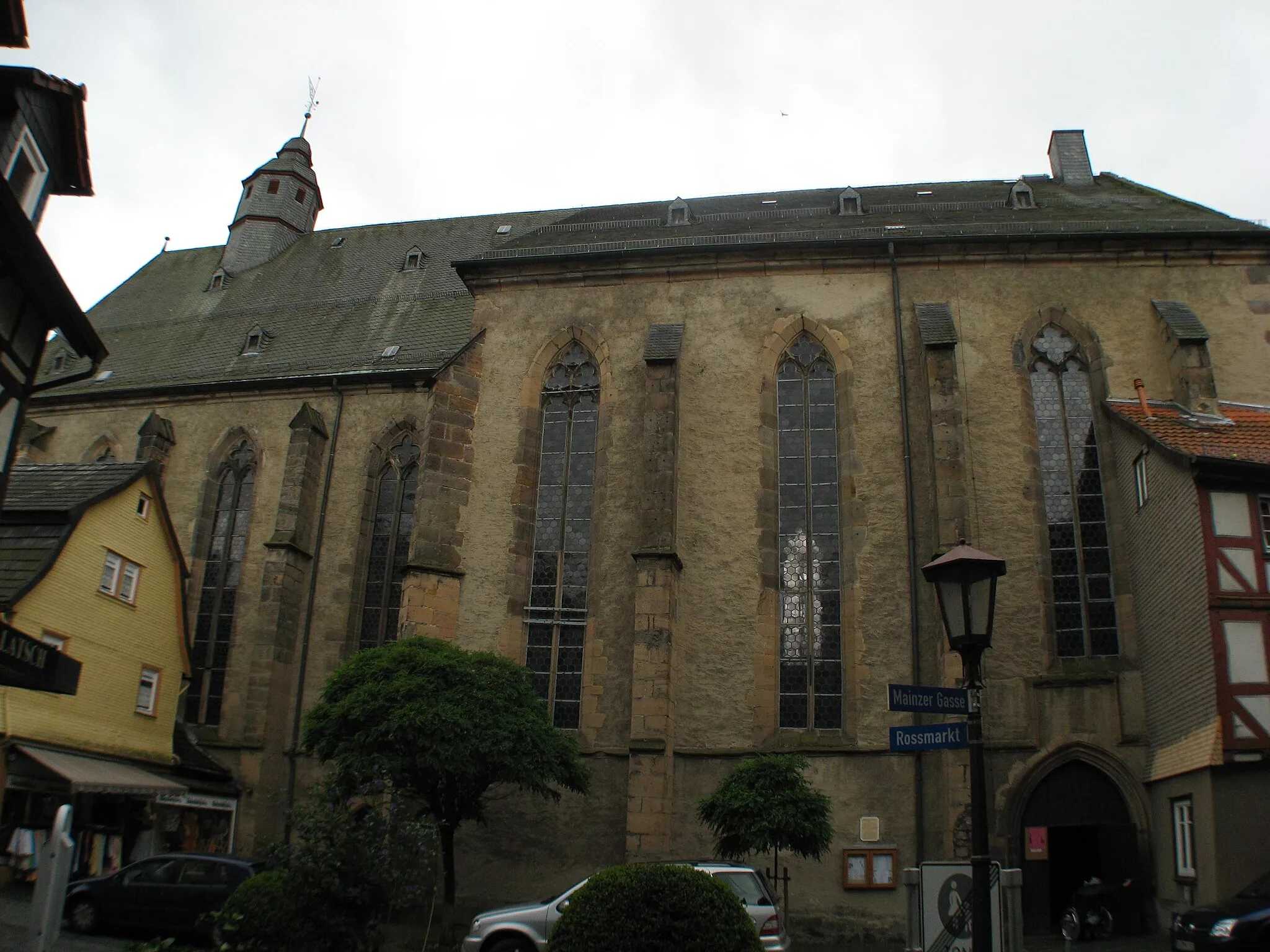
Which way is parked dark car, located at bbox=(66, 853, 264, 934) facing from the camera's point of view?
to the viewer's left

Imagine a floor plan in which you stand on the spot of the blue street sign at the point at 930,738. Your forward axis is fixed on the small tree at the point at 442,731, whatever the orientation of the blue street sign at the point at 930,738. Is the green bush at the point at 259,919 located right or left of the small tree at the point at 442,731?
left

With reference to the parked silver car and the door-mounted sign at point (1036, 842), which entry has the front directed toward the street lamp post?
the door-mounted sign

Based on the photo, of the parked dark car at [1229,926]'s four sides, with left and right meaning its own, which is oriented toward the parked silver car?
front

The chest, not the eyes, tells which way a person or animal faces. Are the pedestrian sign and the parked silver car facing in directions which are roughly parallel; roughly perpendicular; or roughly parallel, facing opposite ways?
roughly perpendicular

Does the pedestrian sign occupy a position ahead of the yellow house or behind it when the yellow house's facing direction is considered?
ahead

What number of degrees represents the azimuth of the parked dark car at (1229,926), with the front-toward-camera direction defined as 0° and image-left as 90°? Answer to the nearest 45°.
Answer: approximately 45°

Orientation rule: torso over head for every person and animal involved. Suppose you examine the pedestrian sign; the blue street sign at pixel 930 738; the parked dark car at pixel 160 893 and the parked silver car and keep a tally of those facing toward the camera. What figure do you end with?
2

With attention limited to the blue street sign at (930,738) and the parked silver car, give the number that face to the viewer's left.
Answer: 1

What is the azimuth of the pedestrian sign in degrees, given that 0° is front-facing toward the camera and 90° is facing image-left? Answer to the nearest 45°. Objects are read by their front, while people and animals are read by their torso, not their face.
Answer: approximately 0°

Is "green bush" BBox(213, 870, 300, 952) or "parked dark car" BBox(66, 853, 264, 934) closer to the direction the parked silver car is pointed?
the parked dark car

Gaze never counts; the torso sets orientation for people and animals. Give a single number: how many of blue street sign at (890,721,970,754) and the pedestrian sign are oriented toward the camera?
2

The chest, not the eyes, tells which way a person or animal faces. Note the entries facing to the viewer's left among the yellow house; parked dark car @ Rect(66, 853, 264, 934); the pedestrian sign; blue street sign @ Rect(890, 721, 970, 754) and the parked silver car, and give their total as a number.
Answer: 2

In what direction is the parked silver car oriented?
to the viewer's left

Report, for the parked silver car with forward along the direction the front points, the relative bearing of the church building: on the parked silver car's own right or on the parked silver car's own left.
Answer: on the parked silver car's own right
